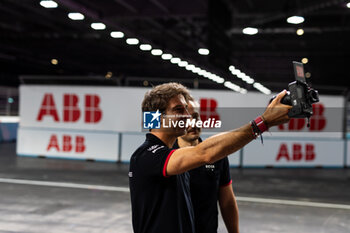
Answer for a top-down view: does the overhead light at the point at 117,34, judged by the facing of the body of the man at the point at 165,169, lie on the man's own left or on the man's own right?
on the man's own left

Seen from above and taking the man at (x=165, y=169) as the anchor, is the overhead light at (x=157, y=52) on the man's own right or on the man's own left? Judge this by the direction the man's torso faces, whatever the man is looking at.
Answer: on the man's own left

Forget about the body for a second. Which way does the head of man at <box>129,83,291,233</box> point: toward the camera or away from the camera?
toward the camera

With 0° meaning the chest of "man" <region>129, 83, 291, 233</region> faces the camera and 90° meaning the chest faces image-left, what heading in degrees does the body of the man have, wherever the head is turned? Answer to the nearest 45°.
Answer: approximately 270°

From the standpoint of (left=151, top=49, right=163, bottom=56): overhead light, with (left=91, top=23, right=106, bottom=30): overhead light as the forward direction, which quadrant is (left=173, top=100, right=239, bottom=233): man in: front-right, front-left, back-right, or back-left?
front-left

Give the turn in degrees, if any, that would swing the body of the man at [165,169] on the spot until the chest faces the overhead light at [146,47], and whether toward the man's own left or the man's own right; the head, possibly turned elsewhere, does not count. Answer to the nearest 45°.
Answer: approximately 90° to the man's own left
